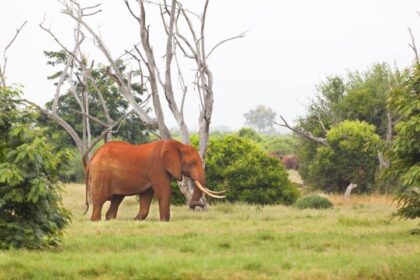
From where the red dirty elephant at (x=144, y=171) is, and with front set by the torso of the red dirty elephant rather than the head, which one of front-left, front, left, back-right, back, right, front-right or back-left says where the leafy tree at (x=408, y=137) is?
front-right

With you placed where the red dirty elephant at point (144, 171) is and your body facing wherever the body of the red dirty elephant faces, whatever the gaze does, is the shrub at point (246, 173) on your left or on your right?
on your left

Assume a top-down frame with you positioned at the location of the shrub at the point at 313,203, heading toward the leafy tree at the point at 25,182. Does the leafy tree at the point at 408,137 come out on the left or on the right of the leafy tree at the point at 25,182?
left

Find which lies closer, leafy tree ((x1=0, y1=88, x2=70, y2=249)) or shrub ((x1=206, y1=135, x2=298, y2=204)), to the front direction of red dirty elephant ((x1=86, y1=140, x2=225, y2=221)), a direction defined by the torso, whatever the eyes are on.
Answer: the shrub

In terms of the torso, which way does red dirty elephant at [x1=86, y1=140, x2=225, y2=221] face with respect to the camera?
to the viewer's right

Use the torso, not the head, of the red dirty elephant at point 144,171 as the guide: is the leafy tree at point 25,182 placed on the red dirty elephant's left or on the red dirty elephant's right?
on the red dirty elephant's right

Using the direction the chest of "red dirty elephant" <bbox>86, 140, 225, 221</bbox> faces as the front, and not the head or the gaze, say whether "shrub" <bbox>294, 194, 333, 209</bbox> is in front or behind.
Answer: in front

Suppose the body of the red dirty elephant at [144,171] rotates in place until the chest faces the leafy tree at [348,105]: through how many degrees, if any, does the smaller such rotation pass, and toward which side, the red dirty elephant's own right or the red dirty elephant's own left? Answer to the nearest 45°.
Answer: approximately 45° to the red dirty elephant's own left

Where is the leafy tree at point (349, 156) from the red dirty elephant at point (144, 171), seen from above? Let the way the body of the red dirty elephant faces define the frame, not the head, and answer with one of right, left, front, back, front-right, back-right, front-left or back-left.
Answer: front-left
